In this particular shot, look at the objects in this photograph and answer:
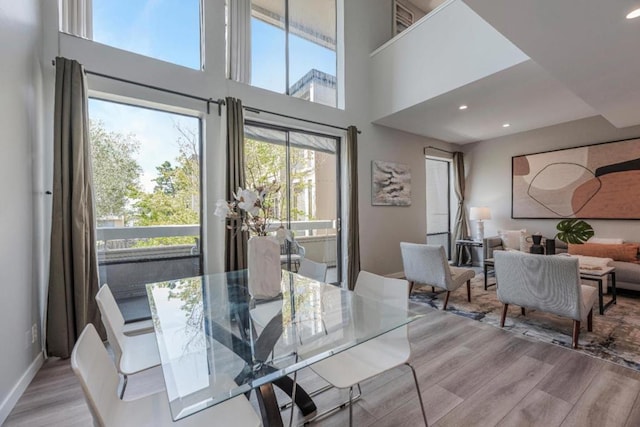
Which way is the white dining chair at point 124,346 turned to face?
to the viewer's right

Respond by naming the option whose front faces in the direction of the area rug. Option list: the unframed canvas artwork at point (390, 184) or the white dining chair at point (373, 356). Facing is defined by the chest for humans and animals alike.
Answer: the unframed canvas artwork

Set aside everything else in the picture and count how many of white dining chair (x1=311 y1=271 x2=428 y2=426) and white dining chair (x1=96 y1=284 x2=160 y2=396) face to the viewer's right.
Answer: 1

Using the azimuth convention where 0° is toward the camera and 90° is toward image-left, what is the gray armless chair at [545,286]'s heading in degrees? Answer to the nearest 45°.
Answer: approximately 225°

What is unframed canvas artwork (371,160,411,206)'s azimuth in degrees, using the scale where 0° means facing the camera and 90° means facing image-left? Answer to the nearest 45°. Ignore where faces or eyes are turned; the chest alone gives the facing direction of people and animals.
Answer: approximately 315°

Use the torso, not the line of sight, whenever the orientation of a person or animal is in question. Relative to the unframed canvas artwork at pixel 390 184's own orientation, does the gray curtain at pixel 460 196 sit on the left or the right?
on its left

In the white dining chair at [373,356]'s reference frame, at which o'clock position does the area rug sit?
The area rug is roughly at 6 o'clock from the white dining chair.

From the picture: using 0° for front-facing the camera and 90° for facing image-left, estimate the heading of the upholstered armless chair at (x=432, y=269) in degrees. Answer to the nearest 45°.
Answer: approximately 225°

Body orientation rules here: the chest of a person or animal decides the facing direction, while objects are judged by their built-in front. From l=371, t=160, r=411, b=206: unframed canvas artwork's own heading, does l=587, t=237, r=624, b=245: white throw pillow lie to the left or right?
on its left

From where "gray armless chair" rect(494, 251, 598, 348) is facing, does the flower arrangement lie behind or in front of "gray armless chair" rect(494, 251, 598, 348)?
behind

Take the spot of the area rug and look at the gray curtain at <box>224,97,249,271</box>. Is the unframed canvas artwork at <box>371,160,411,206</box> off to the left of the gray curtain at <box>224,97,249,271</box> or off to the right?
right
